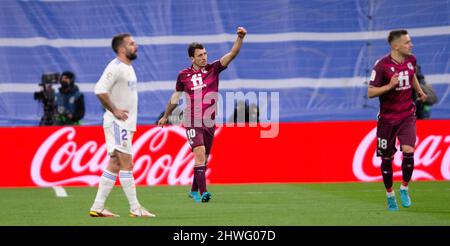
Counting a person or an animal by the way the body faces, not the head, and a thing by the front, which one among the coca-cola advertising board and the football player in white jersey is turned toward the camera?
the coca-cola advertising board

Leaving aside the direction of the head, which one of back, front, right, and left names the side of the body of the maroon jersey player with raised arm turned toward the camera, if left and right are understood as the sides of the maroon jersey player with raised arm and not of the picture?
front

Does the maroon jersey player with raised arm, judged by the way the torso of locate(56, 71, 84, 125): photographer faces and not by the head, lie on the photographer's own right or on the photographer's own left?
on the photographer's own left

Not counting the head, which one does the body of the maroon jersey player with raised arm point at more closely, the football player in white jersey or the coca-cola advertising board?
the football player in white jersey

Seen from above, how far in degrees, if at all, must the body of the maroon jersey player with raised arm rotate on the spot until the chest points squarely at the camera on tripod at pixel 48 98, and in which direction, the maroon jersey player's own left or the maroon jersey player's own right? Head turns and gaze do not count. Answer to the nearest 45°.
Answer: approximately 135° to the maroon jersey player's own right

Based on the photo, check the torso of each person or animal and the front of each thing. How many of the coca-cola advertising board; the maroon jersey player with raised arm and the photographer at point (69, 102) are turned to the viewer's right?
0

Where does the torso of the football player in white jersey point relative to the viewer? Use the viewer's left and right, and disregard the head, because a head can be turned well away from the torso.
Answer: facing to the right of the viewer

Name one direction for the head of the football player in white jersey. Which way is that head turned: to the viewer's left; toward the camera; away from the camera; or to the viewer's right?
to the viewer's right
